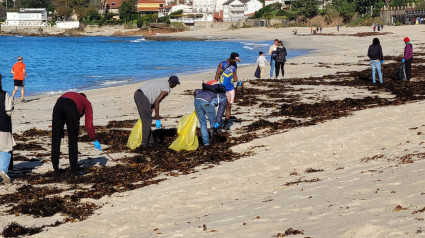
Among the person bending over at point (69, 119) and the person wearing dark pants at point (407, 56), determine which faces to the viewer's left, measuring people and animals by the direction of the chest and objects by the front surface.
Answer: the person wearing dark pants

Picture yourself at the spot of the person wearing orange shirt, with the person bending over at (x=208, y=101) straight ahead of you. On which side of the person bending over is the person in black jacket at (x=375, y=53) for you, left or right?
left

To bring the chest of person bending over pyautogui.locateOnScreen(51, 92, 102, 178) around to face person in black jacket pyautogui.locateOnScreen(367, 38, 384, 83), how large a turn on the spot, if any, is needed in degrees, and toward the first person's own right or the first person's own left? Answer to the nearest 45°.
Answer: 0° — they already face them

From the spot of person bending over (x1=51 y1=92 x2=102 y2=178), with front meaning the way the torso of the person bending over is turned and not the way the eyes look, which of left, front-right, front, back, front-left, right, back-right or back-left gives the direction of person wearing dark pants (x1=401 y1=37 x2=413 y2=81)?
front

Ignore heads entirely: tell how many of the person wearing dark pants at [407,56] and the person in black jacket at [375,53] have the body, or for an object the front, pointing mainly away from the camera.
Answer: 1

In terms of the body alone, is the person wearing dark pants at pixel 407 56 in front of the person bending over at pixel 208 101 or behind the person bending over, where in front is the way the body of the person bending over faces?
in front

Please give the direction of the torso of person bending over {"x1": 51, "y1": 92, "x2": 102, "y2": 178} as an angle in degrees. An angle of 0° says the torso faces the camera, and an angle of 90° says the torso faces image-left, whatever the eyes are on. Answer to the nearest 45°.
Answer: approximately 225°

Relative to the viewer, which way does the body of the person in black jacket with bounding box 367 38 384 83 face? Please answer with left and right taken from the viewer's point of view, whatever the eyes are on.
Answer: facing away from the viewer

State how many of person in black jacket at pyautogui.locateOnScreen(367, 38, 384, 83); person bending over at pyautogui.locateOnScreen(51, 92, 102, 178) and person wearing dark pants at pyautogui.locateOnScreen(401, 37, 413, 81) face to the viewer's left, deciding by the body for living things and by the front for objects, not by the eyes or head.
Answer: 1

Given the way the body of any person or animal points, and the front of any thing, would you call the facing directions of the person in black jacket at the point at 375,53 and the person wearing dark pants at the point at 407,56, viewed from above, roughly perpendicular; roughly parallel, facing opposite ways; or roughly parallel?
roughly perpendicular

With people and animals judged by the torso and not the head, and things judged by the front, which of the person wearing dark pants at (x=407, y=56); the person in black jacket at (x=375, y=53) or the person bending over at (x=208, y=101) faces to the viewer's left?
the person wearing dark pants

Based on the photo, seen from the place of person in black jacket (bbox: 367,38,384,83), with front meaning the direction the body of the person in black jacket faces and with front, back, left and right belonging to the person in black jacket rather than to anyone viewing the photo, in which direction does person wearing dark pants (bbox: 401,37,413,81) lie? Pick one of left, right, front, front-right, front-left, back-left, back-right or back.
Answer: front-right

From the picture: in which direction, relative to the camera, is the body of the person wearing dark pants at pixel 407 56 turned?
to the viewer's left

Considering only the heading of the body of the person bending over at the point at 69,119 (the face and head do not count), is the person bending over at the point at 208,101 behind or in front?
in front

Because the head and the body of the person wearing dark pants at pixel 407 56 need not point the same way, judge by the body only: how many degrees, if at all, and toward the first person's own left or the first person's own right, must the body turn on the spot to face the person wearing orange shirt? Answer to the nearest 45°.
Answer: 0° — they already face them

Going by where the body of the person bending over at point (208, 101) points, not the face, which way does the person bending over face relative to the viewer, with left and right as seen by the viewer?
facing away from the viewer and to the right of the viewer

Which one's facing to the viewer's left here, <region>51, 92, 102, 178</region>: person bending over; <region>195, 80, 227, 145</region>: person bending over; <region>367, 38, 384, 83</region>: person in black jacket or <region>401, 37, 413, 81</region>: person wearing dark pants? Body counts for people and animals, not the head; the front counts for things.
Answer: the person wearing dark pants
